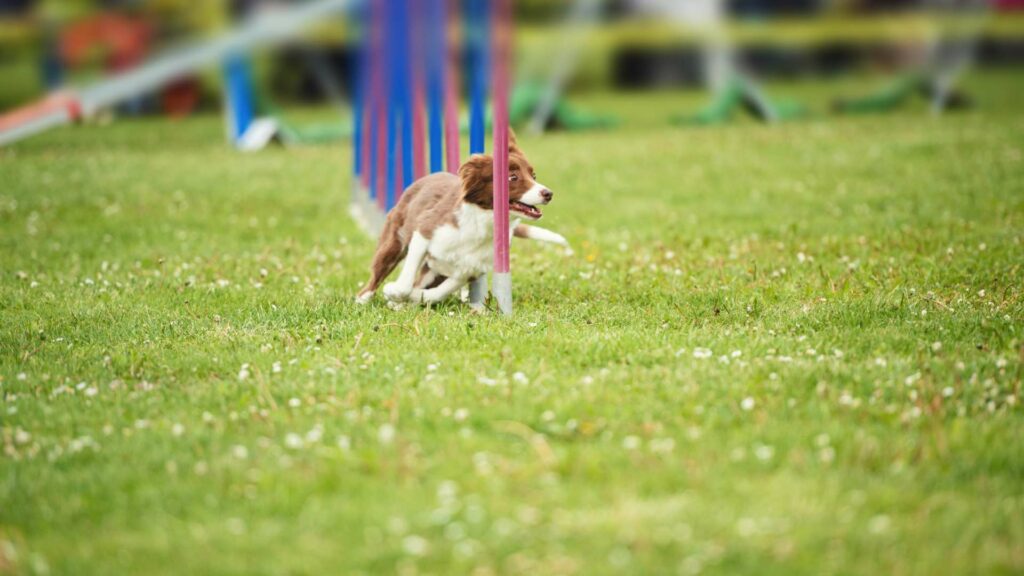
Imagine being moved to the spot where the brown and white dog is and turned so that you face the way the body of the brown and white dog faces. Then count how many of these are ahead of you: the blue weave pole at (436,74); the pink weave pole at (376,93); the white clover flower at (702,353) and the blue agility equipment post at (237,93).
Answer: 1

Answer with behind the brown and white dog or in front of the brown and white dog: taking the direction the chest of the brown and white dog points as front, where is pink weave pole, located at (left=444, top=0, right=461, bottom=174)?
behind

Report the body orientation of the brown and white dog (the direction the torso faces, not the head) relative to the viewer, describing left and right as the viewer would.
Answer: facing the viewer and to the right of the viewer

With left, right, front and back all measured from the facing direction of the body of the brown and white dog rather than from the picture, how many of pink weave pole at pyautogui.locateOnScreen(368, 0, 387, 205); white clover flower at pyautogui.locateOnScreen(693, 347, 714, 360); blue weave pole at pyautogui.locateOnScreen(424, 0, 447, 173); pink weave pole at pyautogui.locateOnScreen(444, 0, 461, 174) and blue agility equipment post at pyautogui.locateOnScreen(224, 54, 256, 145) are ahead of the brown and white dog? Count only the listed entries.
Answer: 1

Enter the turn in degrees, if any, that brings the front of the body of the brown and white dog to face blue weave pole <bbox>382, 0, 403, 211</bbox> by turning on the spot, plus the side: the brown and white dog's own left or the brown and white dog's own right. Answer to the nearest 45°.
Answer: approximately 135° to the brown and white dog's own left

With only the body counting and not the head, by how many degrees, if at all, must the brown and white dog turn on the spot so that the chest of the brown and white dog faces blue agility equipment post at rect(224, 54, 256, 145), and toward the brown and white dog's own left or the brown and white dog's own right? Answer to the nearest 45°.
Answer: approximately 135° to the brown and white dog's own left

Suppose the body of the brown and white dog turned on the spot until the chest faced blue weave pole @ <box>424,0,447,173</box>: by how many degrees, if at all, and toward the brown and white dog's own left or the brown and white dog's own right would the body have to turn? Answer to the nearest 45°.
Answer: approximately 135° to the brown and white dog's own left

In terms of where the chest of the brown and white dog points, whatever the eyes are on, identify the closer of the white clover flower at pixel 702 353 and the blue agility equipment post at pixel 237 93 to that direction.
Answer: the white clover flower

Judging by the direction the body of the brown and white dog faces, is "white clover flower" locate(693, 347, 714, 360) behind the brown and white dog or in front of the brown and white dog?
in front

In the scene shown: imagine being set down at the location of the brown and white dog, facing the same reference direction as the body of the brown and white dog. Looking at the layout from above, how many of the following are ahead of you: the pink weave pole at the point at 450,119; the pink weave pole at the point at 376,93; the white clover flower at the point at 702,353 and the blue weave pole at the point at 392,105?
1

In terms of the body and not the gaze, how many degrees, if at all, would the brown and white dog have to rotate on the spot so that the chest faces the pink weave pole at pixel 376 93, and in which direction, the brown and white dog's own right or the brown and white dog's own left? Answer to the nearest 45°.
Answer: approximately 135° to the brown and white dog's own left

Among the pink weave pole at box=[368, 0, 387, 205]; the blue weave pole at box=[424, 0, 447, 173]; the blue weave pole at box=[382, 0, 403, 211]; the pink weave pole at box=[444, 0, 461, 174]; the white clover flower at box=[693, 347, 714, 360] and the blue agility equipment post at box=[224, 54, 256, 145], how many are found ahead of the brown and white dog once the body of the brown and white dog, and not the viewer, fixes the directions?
1

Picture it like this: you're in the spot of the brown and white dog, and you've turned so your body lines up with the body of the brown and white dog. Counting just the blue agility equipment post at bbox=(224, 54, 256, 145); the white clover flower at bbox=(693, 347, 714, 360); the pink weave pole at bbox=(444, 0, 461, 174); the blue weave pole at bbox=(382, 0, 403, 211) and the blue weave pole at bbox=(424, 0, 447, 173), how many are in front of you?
1

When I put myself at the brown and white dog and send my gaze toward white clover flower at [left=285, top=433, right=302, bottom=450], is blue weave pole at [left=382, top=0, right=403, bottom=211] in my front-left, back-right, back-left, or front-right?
back-right
